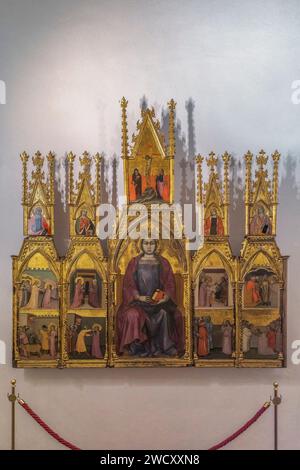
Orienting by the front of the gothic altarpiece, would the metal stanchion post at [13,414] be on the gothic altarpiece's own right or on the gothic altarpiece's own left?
on the gothic altarpiece's own right

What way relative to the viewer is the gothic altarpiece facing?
toward the camera

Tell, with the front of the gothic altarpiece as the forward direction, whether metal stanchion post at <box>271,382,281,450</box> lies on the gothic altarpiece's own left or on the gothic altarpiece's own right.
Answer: on the gothic altarpiece's own left
